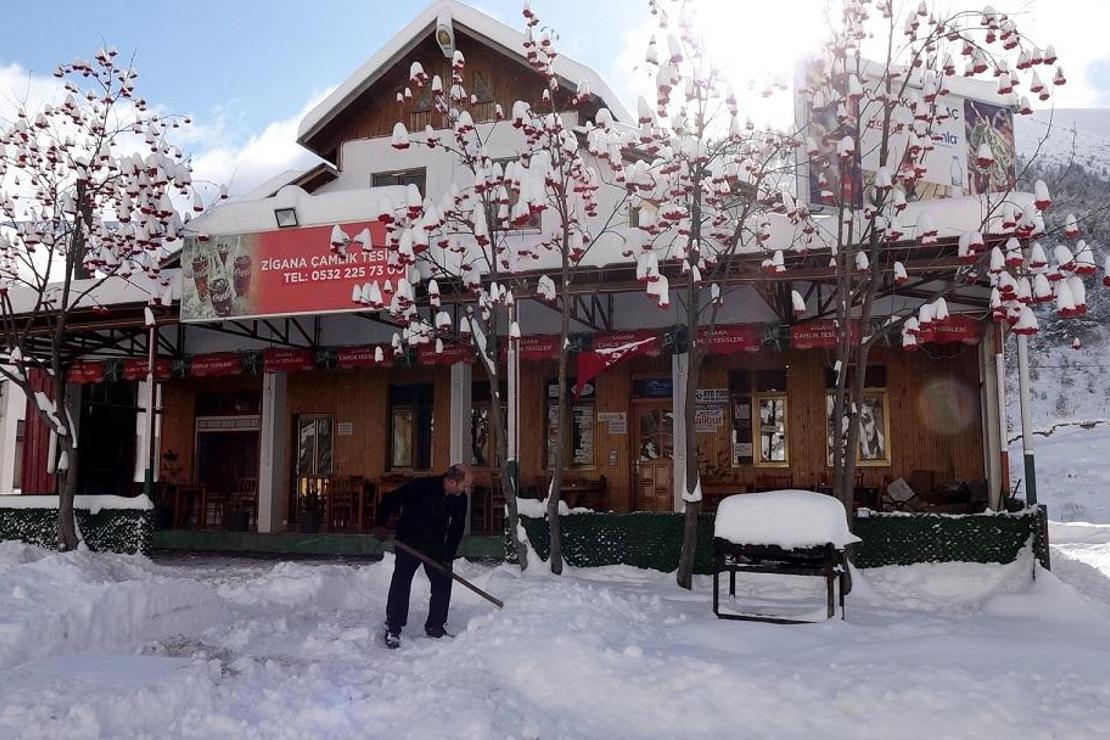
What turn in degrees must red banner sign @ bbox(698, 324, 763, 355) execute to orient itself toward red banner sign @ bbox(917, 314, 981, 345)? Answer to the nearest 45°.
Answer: approximately 90° to its left

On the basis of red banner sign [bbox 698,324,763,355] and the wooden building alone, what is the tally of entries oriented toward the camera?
2

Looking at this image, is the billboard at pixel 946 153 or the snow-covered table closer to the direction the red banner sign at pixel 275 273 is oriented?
the snow-covered table

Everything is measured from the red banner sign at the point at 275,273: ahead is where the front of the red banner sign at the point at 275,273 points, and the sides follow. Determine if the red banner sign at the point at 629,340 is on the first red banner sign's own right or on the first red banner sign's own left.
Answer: on the first red banner sign's own left

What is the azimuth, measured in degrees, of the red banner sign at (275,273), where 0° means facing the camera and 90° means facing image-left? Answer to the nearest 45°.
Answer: approximately 0°

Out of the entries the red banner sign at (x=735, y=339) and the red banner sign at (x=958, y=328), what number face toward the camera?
2
